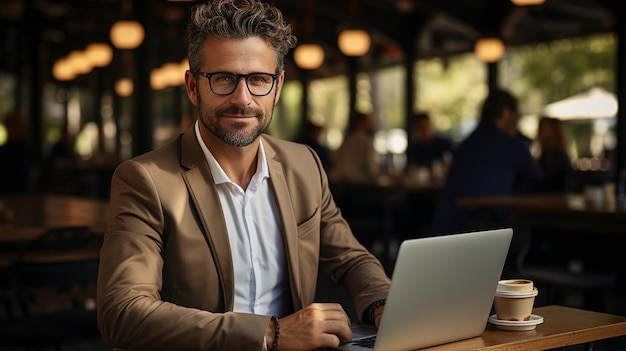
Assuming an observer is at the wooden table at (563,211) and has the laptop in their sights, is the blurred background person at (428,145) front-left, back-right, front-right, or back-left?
back-right

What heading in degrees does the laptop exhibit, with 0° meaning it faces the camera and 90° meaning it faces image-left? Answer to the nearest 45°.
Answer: approximately 135°

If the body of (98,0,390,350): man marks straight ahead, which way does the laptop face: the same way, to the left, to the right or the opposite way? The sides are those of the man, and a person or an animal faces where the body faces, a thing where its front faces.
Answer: the opposite way

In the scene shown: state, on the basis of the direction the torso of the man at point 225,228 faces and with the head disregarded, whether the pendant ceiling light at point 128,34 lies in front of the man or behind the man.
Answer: behind

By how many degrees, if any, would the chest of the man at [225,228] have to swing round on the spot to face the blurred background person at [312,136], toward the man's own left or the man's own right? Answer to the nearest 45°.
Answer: approximately 135° to the man's own left

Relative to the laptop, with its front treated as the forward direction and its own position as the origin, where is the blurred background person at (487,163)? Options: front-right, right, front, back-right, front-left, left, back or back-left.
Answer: front-right

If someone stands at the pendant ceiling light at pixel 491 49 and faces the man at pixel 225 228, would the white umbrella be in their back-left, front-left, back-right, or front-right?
back-left

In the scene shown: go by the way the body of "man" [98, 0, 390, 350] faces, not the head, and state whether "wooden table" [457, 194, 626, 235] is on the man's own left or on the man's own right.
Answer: on the man's own left

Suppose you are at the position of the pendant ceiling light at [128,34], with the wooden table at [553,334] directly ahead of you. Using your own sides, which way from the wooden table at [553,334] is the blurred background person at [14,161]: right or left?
right

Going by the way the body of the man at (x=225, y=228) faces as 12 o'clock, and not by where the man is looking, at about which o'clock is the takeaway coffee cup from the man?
The takeaway coffee cup is roughly at 11 o'clock from the man.

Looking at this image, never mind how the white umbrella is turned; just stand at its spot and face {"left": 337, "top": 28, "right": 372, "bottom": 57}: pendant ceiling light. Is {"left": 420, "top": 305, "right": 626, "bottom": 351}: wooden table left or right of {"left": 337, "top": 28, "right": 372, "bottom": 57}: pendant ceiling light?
left

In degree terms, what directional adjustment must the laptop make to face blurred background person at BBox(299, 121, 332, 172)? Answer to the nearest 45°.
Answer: approximately 45° to its right

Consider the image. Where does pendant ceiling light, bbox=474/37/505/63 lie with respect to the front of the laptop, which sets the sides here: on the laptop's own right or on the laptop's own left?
on the laptop's own right

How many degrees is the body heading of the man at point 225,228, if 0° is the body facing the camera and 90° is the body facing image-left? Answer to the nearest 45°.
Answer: approximately 315°
